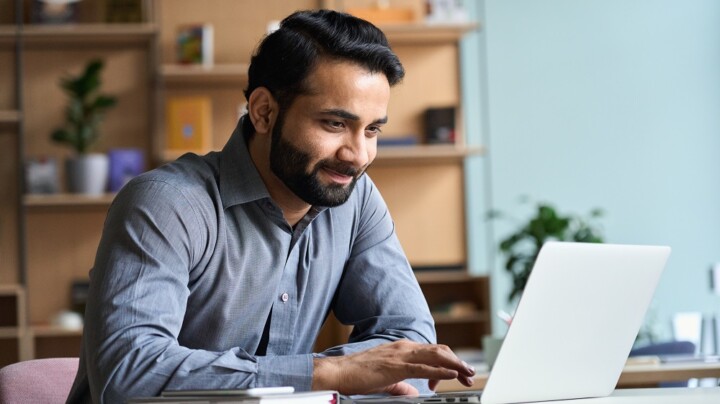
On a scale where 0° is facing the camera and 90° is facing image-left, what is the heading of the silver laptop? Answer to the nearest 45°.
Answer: approximately 135°

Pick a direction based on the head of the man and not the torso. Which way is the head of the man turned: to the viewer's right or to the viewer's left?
to the viewer's right

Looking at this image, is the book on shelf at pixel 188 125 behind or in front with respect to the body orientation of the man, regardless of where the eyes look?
behind

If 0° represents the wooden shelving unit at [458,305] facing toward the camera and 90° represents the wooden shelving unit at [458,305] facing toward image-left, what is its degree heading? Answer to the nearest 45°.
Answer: approximately 0°

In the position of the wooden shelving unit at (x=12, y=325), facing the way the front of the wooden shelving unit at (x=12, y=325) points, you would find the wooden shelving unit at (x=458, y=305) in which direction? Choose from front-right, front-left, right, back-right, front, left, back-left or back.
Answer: left

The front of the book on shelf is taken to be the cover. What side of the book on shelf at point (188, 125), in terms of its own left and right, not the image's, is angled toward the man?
front
